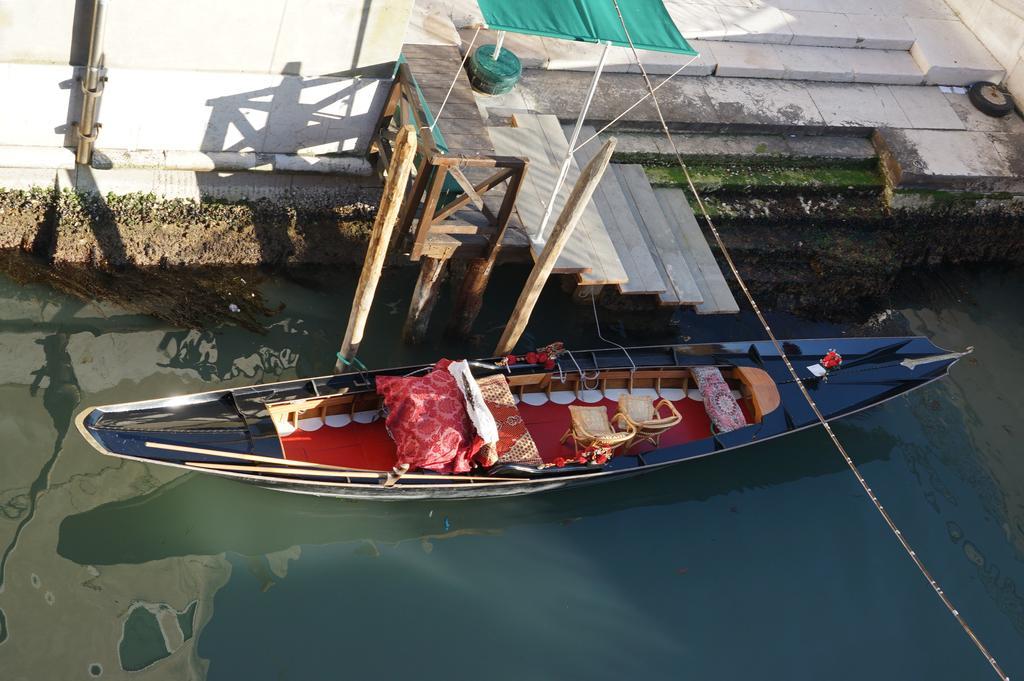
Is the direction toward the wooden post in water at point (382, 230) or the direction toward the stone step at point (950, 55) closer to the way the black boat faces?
the stone step

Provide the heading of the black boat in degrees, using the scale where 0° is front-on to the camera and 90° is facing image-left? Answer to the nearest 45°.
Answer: approximately 270°

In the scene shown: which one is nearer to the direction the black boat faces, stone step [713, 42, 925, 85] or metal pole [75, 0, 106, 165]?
the stone step

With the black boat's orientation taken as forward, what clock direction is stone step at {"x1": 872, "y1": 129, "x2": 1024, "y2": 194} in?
The stone step is roughly at 11 o'clock from the black boat.

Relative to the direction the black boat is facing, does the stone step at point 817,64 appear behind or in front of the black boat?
in front
